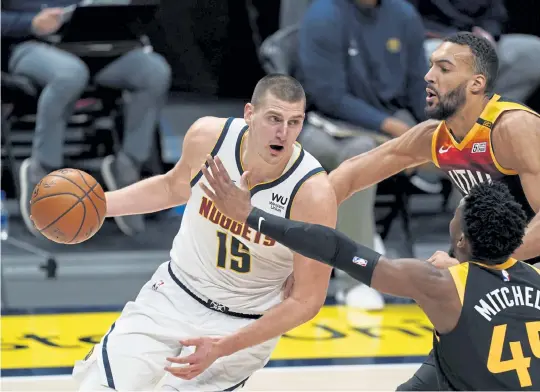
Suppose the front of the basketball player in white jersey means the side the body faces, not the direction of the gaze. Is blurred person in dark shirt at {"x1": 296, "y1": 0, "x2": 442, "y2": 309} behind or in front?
behind

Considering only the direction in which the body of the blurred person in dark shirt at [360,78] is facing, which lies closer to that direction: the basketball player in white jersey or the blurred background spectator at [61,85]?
the basketball player in white jersey

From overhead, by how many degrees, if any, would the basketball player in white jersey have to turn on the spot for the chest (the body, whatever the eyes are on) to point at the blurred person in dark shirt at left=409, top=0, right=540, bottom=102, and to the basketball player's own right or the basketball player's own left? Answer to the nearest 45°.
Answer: approximately 135° to the basketball player's own left

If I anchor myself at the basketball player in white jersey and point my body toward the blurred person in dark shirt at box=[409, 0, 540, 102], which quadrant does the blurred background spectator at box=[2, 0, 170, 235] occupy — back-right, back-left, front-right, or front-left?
front-left

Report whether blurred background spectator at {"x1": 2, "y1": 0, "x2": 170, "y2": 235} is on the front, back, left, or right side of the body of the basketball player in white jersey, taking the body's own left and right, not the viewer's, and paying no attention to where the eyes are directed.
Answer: back

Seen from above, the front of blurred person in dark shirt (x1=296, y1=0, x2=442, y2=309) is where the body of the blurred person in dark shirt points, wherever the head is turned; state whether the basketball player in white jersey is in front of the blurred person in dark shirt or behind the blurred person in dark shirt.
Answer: in front

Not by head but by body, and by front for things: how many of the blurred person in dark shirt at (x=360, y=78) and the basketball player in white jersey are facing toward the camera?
2

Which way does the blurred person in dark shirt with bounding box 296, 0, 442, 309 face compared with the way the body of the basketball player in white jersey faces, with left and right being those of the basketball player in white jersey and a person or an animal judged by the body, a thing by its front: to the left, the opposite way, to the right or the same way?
the same way

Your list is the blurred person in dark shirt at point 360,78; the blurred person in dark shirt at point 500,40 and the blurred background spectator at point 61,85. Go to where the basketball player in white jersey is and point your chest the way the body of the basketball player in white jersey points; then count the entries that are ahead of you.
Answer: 0

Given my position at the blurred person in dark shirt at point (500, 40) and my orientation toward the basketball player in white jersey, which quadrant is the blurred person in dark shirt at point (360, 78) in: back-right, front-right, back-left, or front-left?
front-right

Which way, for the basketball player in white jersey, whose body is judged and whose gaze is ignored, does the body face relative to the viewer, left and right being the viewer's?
facing the viewer

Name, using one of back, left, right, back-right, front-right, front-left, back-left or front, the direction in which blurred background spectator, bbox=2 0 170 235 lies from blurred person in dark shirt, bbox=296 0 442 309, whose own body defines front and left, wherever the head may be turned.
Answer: right

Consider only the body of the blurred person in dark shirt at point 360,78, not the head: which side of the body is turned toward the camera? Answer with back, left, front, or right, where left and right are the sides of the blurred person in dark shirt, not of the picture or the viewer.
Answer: front
